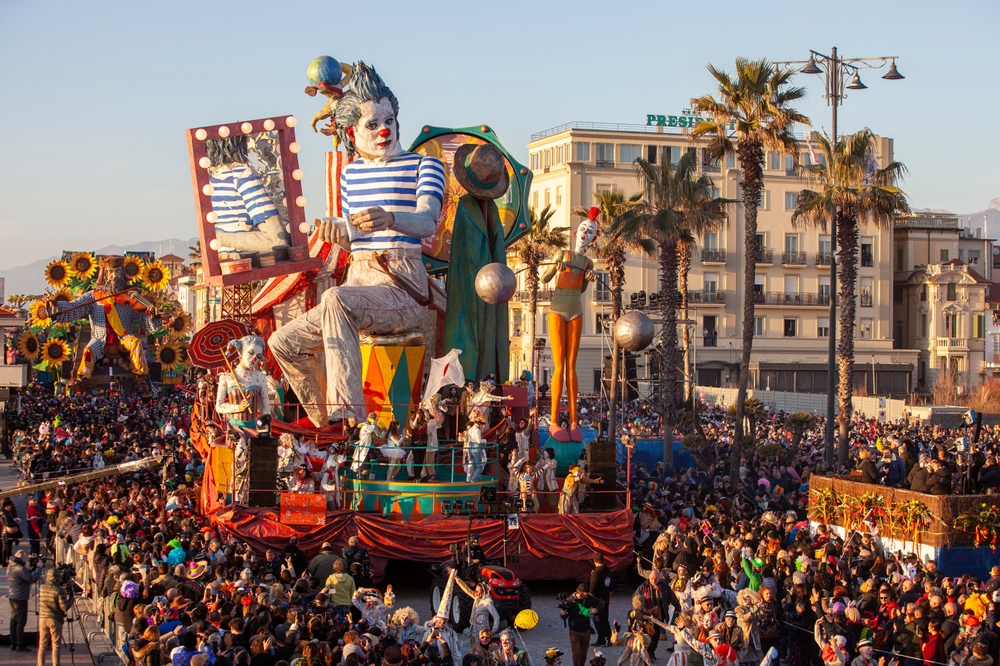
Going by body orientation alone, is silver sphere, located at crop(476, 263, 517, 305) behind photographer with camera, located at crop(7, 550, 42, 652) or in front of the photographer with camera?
in front

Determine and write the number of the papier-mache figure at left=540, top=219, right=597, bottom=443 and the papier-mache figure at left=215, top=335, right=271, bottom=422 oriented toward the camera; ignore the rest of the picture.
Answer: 2

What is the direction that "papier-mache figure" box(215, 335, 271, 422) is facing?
toward the camera

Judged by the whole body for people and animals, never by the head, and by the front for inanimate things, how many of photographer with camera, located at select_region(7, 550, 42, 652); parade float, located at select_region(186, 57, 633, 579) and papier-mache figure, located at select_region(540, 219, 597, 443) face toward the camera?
2

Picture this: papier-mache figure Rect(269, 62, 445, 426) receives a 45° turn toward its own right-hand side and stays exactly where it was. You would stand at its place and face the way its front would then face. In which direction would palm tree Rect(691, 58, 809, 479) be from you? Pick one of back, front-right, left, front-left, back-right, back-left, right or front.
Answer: back-right

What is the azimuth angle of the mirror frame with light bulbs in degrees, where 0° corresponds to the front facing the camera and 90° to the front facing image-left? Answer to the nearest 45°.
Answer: approximately 315°

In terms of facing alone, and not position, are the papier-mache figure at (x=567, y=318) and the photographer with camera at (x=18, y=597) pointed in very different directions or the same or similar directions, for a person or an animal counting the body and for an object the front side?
very different directions

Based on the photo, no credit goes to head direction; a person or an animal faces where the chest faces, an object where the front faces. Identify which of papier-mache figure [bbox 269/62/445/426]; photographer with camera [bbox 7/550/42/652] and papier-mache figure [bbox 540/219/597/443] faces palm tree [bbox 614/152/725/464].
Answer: the photographer with camera

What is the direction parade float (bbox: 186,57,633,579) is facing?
toward the camera

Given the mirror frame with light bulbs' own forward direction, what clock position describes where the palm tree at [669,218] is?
The palm tree is roughly at 9 o'clock from the mirror frame with light bulbs.

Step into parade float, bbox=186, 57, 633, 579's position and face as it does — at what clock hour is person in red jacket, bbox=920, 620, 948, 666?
The person in red jacket is roughly at 11 o'clock from the parade float.
